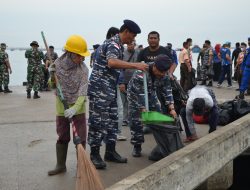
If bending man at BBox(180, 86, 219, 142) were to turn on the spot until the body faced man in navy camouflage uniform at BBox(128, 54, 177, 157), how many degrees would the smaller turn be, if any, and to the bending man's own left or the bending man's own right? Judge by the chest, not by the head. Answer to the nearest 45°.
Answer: approximately 45° to the bending man's own right

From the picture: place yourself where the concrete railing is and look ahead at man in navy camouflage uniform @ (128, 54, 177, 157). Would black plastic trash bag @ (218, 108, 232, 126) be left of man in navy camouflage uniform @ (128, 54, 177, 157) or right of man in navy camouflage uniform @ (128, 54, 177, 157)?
right

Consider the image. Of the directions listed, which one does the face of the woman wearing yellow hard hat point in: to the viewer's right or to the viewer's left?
to the viewer's right
